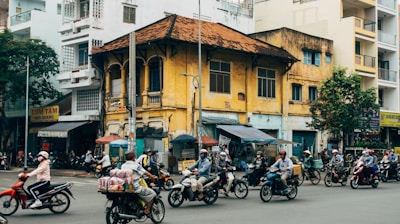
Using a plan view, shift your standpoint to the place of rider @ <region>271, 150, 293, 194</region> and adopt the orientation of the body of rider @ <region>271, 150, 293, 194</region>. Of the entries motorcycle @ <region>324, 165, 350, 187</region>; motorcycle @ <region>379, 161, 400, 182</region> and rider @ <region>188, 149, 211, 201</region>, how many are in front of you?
1

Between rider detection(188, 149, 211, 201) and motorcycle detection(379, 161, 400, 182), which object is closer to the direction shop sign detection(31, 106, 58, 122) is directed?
the rider

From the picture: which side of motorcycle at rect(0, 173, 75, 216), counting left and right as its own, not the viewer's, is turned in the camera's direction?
left

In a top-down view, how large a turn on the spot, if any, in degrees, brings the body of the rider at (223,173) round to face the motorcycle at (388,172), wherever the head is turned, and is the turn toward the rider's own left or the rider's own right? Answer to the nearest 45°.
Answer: approximately 90° to the rider's own left

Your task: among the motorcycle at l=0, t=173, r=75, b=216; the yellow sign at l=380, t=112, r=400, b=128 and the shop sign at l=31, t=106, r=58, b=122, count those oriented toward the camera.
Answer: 2

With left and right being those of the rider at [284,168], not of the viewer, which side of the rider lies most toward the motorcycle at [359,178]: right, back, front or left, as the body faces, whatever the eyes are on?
back

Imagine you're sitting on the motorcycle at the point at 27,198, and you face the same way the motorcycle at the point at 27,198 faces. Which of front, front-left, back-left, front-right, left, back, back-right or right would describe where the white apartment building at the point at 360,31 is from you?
back-right

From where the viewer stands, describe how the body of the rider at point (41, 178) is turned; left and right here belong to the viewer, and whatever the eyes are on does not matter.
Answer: facing to the left of the viewer

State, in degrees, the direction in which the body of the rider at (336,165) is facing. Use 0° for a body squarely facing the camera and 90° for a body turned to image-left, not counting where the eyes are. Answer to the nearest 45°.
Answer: approximately 45°

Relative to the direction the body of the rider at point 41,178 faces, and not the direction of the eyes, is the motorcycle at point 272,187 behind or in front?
behind
